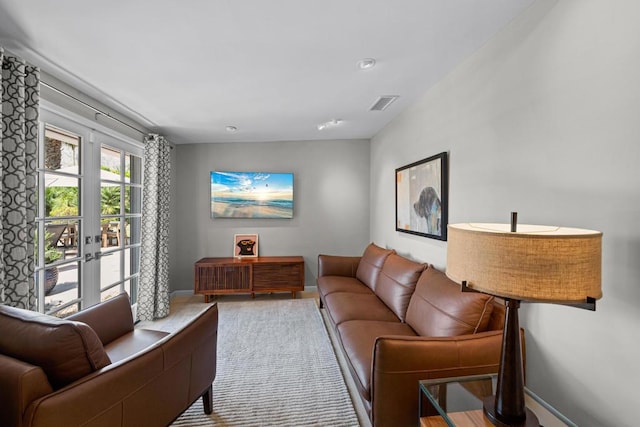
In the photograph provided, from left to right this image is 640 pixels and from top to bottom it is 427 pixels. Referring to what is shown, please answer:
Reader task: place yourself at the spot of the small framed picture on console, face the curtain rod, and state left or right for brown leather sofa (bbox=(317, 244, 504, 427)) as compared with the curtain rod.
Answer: left

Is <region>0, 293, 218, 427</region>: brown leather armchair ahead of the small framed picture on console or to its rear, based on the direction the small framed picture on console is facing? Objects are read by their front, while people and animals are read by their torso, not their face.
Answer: ahead

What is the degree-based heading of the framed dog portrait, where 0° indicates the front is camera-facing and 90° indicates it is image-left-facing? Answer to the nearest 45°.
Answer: approximately 45°

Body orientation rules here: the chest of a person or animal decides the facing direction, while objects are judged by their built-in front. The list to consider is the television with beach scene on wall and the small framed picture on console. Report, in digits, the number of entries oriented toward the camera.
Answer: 2

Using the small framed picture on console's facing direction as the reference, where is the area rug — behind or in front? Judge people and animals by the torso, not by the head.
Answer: in front

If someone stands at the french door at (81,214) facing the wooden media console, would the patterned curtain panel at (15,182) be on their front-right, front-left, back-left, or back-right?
back-right

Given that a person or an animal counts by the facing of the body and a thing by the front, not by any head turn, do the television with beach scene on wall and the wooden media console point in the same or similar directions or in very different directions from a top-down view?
same or similar directions

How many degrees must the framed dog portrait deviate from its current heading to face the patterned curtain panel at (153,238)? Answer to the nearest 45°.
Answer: approximately 45° to its right

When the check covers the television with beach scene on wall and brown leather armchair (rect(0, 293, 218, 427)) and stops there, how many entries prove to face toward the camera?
1

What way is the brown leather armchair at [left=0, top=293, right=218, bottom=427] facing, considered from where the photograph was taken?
facing away from the viewer and to the right of the viewer

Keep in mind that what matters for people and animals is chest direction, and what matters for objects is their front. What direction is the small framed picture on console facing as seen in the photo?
toward the camera

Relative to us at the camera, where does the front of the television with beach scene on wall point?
facing the viewer
